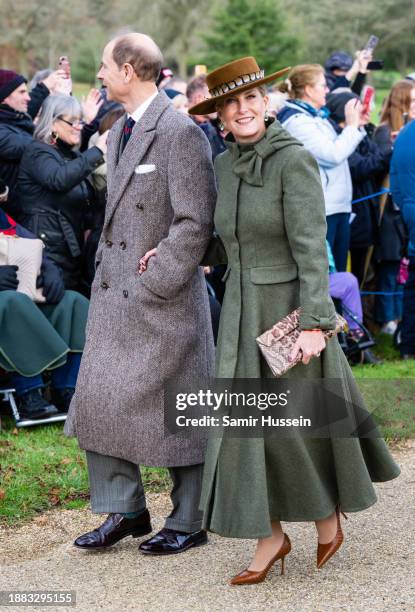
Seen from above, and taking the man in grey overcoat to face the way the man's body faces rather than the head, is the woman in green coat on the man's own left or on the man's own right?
on the man's own left

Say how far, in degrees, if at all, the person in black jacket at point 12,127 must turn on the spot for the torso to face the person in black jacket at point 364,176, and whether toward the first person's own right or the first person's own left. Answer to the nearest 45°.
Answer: approximately 45° to the first person's own left

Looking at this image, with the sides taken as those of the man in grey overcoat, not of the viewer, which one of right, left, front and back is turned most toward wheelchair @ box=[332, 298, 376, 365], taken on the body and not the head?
back

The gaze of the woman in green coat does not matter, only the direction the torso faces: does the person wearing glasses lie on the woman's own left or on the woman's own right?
on the woman's own right

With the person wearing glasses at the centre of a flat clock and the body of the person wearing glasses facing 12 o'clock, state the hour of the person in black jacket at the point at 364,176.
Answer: The person in black jacket is roughly at 11 o'clock from the person wearing glasses.

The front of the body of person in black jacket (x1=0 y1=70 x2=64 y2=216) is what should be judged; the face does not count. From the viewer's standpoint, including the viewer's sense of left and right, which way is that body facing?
facing to the right of the viewer
